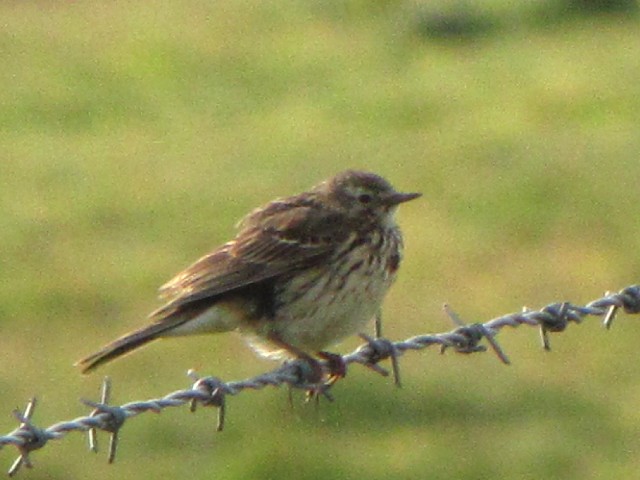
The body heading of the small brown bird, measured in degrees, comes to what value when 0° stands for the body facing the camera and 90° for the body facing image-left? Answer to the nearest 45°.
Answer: approximately 270°
